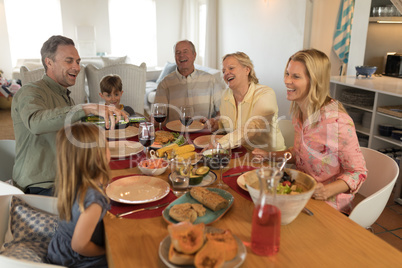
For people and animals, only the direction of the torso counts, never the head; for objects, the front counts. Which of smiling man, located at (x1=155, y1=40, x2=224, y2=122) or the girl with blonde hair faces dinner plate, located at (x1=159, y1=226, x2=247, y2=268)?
the smiling man

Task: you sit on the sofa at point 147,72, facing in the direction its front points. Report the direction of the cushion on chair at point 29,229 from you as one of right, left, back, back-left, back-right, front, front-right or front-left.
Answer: front

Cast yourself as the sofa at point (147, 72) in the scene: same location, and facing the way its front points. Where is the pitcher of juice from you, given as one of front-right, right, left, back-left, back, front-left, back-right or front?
front

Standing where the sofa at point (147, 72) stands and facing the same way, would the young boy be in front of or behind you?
in front

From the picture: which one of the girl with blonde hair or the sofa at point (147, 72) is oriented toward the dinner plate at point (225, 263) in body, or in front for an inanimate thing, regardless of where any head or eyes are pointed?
the sofa

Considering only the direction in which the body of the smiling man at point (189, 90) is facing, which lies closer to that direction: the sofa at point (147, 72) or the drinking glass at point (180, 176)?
the drinking glass

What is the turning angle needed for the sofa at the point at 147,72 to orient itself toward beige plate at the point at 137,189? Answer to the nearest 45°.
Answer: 0° — it already faces it

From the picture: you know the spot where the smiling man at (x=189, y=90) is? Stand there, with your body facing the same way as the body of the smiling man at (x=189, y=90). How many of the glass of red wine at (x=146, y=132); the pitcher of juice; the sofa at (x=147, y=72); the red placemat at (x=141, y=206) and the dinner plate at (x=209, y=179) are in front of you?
4

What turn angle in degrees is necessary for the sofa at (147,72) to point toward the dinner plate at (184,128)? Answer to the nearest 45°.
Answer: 0° — it already faces it

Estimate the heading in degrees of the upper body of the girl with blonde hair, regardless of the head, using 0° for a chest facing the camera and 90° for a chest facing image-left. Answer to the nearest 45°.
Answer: approximately 225°

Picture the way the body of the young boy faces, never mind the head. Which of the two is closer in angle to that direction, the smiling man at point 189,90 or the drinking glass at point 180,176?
the drinking glass

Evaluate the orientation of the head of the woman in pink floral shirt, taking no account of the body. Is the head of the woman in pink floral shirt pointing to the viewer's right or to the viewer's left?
to the viewer's left

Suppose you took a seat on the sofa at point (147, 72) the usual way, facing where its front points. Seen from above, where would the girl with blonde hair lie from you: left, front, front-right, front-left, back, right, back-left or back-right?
front

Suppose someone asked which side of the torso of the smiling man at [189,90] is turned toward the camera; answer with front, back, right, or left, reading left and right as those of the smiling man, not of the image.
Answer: front

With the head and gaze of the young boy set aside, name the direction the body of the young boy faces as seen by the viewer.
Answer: toward the camera

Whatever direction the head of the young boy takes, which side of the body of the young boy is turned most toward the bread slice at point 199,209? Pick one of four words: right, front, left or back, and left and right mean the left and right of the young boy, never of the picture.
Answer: front

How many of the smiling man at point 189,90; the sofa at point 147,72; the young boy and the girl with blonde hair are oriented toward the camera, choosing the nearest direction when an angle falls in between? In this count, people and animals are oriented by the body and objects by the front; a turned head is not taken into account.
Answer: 3

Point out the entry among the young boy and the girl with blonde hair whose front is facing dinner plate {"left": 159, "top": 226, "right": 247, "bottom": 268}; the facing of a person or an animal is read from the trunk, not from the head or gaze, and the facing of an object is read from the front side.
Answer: the young boy
